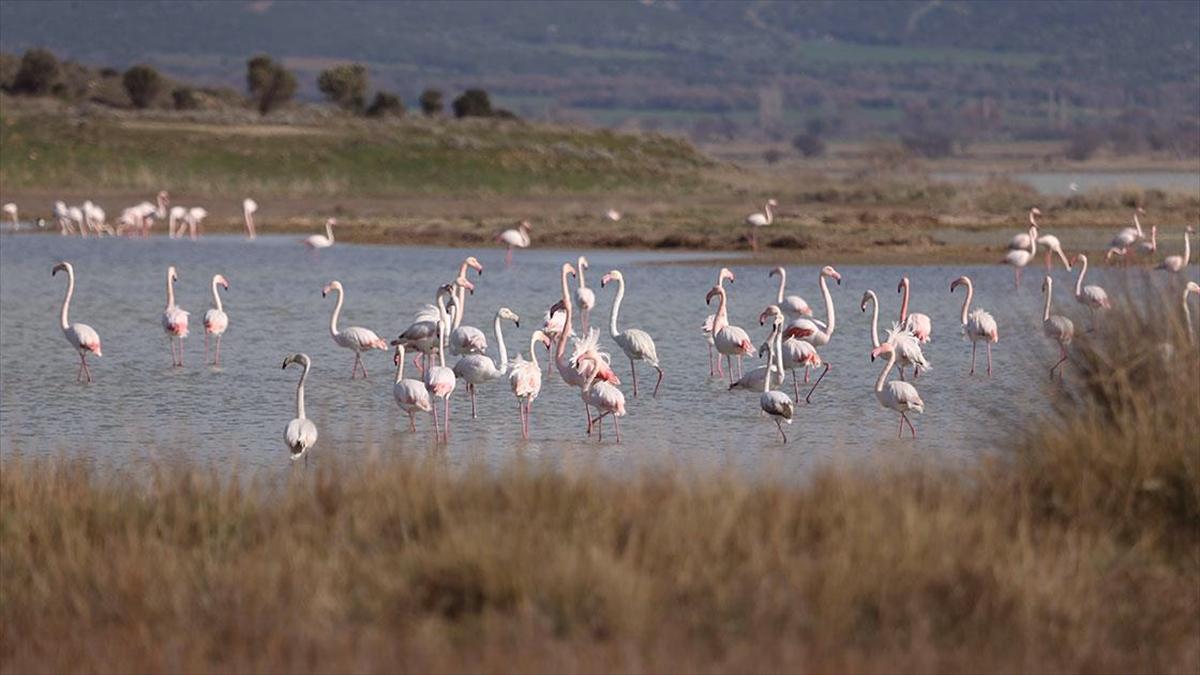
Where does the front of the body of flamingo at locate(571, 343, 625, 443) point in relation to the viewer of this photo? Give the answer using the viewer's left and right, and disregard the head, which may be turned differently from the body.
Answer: facing to the left of the viewer

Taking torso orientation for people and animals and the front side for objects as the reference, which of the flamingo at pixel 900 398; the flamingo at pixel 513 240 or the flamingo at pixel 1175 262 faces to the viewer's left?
the flamingo at pixel 900 398

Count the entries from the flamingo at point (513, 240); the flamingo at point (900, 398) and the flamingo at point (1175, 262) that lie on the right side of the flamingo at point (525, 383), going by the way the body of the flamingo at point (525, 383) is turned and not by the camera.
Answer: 0

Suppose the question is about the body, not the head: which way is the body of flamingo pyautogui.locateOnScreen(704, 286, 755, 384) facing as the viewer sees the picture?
to the viewer's left

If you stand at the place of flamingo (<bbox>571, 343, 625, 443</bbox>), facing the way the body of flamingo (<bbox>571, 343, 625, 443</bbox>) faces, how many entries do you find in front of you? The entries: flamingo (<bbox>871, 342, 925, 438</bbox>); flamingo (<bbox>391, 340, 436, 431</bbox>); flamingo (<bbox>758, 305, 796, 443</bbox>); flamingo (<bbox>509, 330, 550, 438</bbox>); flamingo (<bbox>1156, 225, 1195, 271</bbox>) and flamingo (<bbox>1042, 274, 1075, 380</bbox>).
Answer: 2

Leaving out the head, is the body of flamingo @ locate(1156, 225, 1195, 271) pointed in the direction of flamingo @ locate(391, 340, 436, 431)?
no

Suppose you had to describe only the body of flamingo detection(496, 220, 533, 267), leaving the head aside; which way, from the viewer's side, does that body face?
to the viewer's right

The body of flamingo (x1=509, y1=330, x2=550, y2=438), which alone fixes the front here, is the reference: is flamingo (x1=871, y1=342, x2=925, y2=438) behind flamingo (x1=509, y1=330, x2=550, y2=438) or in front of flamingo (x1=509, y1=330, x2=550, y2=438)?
in front

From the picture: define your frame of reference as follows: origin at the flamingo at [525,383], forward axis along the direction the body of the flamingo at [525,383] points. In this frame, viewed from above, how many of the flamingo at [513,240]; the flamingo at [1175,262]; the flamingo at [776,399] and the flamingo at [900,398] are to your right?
0

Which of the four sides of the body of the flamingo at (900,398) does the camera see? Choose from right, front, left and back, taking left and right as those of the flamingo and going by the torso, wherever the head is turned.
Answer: left

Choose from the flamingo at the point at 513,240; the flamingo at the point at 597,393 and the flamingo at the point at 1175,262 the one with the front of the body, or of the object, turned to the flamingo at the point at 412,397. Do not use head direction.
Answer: the flamingo at the point at 597,393

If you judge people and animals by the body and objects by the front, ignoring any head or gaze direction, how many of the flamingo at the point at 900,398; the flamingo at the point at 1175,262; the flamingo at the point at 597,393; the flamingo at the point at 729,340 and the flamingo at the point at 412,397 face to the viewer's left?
4

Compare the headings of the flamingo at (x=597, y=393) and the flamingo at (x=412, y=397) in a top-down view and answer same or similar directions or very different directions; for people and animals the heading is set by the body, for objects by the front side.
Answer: same or similar directions

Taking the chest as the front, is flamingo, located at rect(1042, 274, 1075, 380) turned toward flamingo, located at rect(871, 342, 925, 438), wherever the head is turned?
no
